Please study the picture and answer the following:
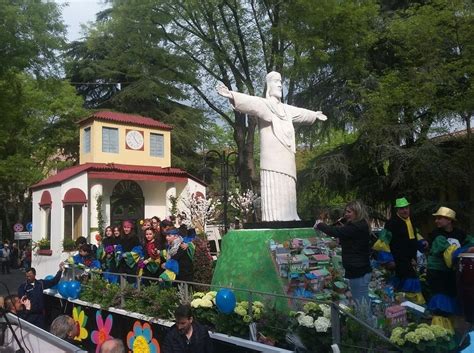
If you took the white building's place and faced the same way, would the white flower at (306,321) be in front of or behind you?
in front

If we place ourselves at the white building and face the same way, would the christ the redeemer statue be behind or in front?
in front

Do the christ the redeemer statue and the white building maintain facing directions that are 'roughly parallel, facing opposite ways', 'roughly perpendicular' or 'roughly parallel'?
roughly parallel

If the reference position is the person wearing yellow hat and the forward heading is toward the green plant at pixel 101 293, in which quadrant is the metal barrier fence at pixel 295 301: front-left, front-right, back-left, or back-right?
front-left

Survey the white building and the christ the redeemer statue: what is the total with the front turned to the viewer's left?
0

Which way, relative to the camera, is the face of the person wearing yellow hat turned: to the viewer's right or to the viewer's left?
to the viewer's left

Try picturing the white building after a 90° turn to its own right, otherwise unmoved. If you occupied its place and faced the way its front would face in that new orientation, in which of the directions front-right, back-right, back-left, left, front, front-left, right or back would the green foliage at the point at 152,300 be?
front-left

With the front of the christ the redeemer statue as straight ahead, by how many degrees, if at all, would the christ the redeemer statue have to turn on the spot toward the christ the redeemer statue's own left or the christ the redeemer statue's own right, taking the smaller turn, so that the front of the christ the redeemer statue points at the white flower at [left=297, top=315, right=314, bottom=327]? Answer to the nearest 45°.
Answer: approximately 45° to the christ the redeemer statue's own right

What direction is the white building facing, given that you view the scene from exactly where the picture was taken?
facing the viewer and to the right of the viewer

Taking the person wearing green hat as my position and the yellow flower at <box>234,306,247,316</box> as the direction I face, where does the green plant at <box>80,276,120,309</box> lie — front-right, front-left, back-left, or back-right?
front-right
